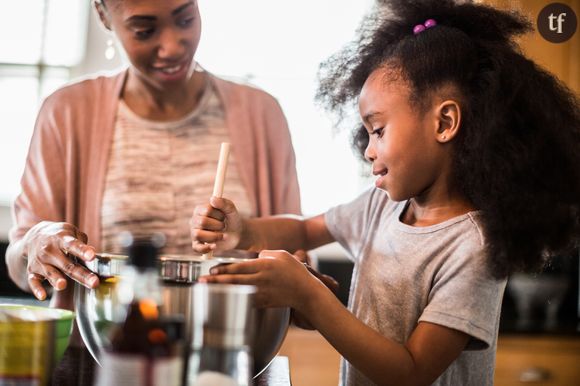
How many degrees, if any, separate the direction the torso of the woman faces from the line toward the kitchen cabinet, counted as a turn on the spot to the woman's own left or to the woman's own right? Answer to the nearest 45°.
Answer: approximately 135° to the woman's own left

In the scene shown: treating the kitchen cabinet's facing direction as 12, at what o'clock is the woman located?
The woman is roughly at 1 o'clock from the kitchen cabinet.

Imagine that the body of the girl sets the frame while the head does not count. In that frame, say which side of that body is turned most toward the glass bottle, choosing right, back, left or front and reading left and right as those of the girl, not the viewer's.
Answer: front

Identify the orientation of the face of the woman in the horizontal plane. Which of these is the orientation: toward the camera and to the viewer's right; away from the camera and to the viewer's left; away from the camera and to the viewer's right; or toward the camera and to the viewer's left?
toward the camera and to the viewer's right

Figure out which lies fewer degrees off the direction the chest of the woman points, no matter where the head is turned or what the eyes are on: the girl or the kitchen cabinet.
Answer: the girl

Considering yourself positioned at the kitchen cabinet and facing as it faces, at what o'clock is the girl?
The girl is roughly at 12 o'clock from the kitchen cabinet.

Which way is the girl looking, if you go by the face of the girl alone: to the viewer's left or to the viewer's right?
to the viewer's left

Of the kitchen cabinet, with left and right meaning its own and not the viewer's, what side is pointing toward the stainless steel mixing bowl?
front

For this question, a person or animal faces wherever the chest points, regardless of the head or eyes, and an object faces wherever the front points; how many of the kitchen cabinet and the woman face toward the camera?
2

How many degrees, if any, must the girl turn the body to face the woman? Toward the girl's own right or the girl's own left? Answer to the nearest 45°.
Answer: approximately 90° to the girl's own right

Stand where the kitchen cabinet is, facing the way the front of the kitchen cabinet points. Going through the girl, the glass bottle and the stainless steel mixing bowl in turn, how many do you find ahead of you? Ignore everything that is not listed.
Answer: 3

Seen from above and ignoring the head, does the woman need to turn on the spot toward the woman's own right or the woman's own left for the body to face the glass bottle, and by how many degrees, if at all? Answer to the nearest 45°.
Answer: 0° — they already face it

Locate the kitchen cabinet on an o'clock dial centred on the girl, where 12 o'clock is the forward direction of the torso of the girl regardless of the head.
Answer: The kitchen cabinet is roughly at 5 o'clock from the girl.
